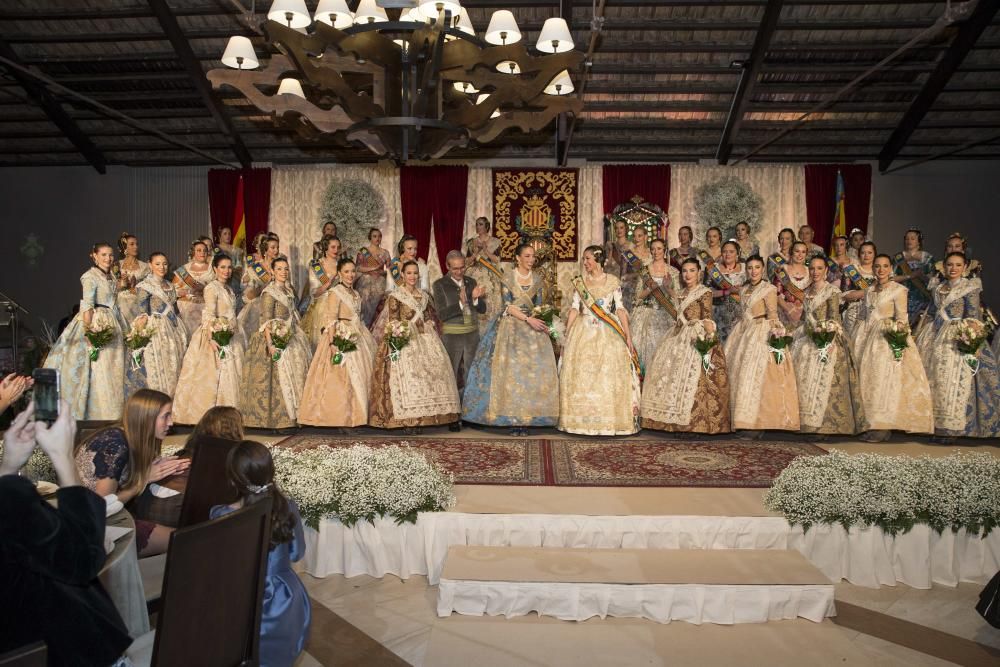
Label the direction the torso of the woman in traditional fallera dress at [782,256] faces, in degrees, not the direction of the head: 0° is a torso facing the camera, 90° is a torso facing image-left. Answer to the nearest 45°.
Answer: approximately 45°

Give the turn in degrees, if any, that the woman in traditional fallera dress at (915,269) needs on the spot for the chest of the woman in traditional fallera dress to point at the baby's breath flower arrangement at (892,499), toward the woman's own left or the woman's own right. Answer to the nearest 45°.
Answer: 0° — they already face it

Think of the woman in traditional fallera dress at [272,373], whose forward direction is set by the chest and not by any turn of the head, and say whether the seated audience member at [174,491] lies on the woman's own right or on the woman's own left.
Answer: on the woman's own right

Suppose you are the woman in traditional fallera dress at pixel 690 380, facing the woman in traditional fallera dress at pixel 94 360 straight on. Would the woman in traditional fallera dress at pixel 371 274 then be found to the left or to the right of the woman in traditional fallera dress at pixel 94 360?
right

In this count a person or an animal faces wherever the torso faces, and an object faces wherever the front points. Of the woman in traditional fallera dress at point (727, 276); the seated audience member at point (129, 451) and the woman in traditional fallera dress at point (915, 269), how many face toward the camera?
2

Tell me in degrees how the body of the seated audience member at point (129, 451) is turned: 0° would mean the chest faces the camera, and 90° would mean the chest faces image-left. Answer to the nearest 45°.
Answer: approximately 270°
